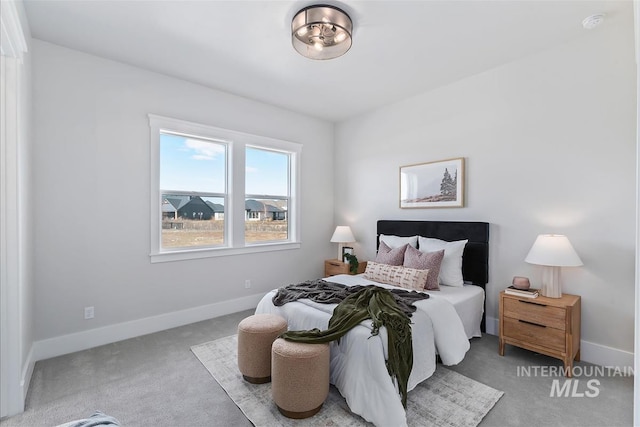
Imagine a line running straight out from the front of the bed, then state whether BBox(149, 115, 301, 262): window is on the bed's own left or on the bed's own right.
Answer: on the bed's own right

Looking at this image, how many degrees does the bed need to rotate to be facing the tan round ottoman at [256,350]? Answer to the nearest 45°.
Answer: approximately 45° to its right

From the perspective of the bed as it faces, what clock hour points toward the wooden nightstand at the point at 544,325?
The wooden nightstand is roughly at 7 o'clock from the bed.

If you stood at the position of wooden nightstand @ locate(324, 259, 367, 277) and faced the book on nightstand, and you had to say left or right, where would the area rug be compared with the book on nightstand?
right

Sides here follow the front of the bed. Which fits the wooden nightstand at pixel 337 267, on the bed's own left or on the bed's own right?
on the bed's own right

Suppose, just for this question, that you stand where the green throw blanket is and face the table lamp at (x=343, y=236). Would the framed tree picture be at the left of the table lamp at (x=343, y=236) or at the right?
right

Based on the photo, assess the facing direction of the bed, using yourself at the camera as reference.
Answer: facing the viewer and to the left of the viewer
